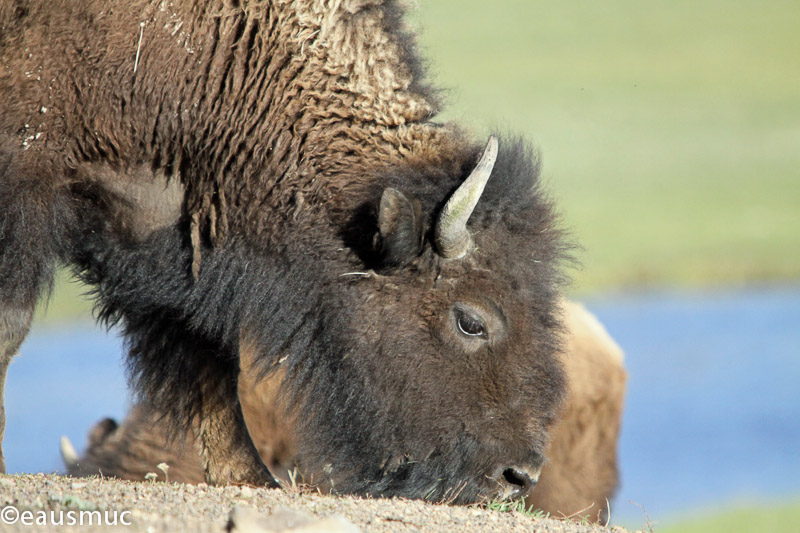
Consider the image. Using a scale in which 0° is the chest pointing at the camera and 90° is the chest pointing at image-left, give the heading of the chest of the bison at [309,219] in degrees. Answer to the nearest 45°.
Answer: approximately 270°
